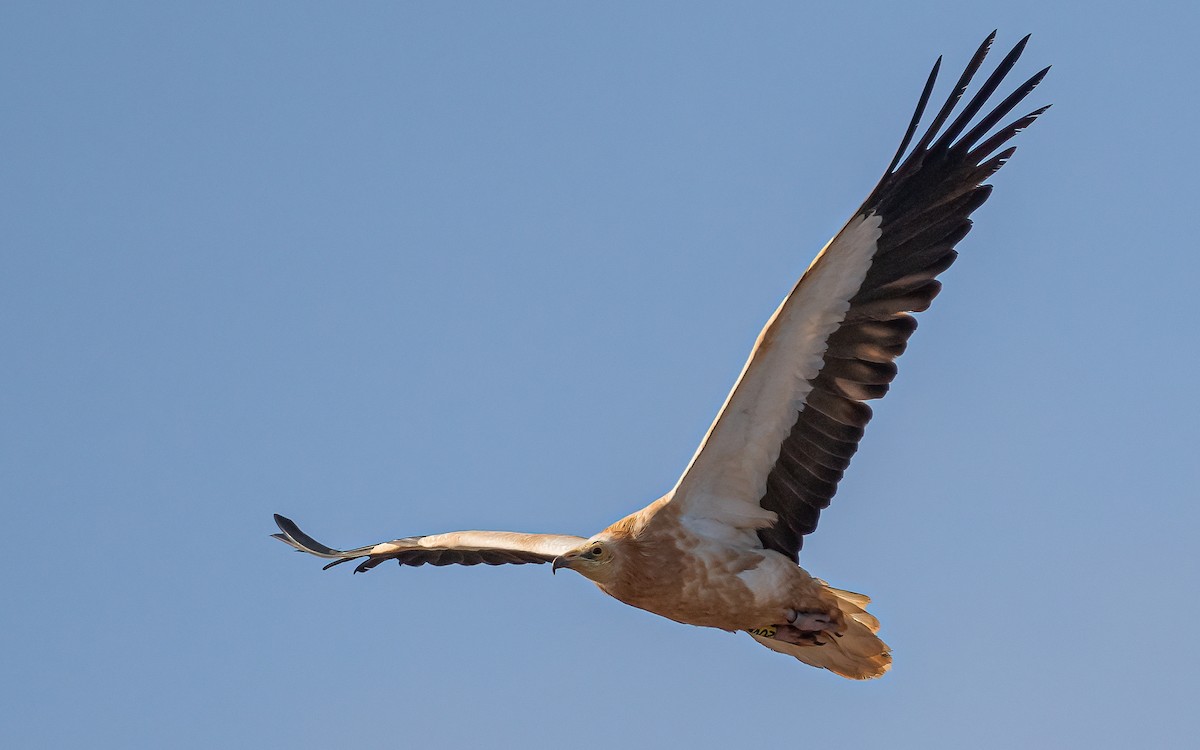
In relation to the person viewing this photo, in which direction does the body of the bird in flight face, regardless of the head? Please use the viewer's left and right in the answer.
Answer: facing the viewer and to the left of the viewer
